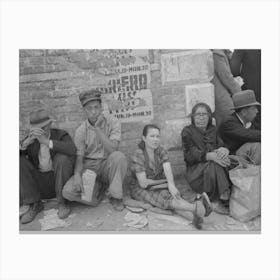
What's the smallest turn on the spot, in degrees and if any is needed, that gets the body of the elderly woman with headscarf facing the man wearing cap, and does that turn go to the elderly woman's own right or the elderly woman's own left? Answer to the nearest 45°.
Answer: approximately 135° to the elderly woman's own right

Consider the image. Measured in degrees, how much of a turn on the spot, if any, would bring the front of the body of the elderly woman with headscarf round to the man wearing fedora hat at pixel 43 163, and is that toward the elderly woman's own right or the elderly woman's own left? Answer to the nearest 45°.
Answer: approximately 135° to the elderly woman's own right

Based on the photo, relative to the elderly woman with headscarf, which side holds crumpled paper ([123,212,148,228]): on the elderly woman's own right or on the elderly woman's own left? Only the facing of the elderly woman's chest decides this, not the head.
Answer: on the elderly woman's own right

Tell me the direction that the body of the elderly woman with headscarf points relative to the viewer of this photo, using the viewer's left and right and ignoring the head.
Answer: facing the viewer and to the right of the viewer

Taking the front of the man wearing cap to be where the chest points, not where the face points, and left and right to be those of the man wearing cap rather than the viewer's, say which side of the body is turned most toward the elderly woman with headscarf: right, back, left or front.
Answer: left

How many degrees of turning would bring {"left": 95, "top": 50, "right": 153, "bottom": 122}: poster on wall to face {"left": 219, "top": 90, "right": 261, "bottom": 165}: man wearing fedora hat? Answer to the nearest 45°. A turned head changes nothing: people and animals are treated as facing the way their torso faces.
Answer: approximately 90° to its left
